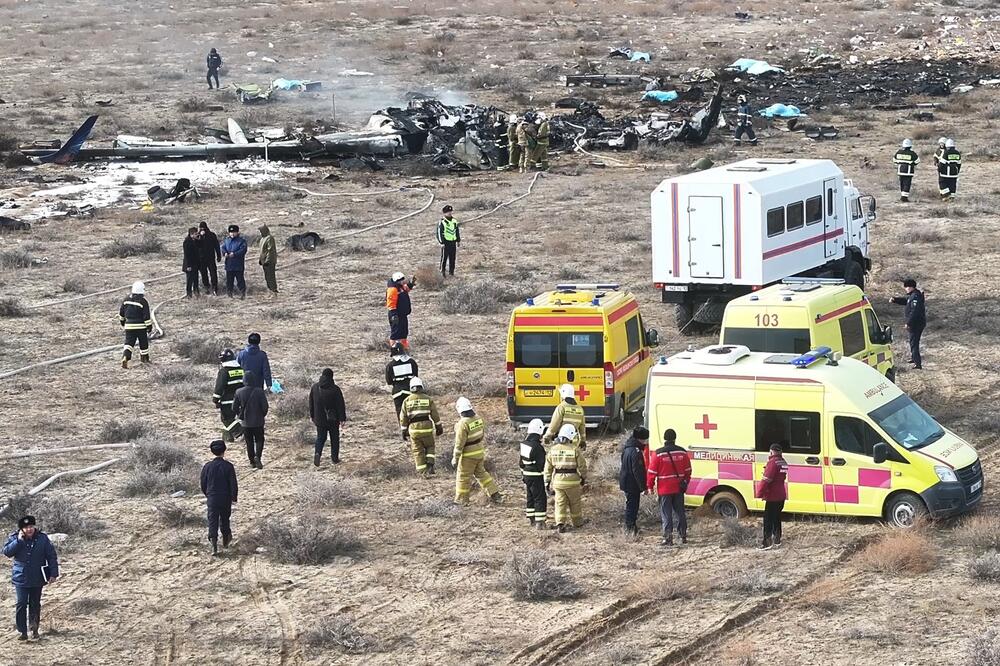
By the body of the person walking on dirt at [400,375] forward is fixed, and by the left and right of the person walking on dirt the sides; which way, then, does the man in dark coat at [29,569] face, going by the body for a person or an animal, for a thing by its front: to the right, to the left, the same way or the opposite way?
the opposite way

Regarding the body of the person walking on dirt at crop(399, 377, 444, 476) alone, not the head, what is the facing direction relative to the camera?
away from the camera

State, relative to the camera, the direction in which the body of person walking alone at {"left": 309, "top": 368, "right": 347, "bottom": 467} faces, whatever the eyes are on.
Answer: away from the camera

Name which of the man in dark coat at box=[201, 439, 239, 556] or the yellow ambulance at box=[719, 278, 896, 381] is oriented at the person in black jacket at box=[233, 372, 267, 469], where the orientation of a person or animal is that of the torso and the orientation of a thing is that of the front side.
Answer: the man in dark coat

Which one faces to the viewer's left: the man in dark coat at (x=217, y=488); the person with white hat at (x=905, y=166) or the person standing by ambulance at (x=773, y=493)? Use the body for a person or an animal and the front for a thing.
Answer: the person standing by ambulance

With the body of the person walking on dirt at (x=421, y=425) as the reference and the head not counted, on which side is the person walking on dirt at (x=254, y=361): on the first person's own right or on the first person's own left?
on the first person's own left

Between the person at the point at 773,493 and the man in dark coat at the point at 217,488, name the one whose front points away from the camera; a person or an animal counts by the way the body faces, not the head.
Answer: the man in dark coat

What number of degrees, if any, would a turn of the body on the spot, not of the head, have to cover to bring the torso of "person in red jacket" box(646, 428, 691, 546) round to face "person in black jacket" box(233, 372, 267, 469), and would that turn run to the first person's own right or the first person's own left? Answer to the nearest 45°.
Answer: approximately 45° to the first person's own left

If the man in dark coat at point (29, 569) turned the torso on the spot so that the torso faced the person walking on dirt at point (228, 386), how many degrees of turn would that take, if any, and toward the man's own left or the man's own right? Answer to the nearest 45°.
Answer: approximately 135° to the man's own left

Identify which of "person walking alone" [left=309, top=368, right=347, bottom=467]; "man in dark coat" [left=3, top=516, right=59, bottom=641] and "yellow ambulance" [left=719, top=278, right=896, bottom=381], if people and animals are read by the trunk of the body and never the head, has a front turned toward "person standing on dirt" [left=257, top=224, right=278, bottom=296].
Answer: the person walking alone

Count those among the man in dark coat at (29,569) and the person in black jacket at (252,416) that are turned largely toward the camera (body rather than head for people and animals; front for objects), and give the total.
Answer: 1

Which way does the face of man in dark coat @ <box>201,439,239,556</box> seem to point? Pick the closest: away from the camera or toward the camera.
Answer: away from the camera

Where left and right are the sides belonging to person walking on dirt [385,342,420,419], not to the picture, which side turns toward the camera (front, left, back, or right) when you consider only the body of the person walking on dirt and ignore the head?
back
